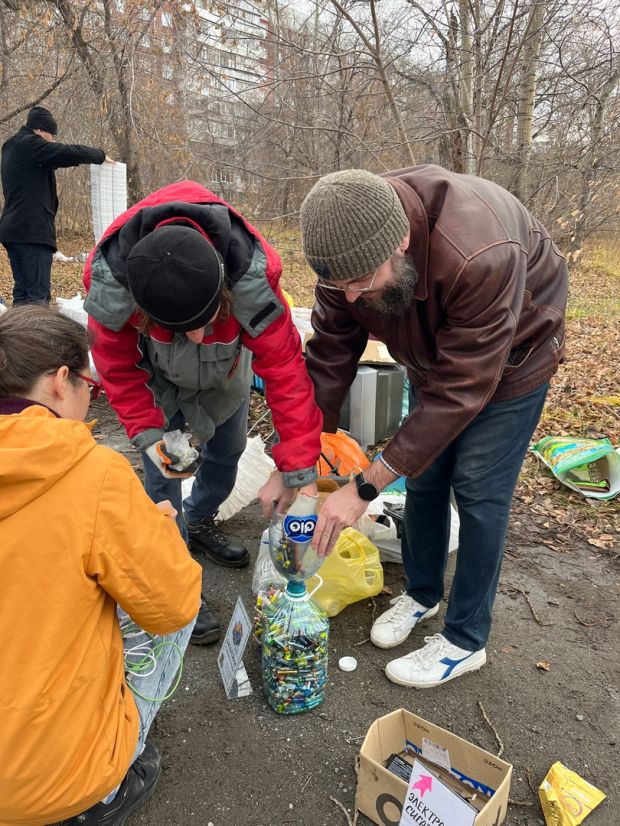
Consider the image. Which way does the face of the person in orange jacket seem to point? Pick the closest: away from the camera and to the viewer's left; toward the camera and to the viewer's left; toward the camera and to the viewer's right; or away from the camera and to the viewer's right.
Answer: away from the camera and to the viewer's right

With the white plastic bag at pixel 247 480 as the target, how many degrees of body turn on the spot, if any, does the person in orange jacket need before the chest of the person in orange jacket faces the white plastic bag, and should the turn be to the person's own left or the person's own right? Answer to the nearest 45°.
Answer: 0° — they already face it

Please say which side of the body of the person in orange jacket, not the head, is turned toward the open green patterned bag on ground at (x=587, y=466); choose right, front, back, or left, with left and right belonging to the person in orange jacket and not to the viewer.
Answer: front

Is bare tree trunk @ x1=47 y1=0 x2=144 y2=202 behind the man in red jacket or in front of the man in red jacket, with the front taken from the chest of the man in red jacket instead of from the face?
behind

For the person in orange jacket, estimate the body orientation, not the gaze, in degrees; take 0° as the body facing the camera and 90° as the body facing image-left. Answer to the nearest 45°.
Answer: approximately 225°

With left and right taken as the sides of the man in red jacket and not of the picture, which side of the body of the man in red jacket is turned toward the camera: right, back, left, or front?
front

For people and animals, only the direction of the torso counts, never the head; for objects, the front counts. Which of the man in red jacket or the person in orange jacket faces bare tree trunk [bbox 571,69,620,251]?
the person in orange jacket

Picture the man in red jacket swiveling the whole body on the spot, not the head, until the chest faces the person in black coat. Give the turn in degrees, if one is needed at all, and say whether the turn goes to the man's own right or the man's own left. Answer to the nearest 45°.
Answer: approximately 180°

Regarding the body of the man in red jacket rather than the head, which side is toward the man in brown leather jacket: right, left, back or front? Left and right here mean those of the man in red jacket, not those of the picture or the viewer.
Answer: left

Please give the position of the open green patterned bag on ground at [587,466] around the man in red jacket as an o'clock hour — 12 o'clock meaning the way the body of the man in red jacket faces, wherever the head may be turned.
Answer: The open green patterned bag on ground is roughly at 8 o'clock from the man in red jacket.

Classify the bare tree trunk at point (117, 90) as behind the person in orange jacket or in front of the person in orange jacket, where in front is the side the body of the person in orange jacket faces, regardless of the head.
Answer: in front

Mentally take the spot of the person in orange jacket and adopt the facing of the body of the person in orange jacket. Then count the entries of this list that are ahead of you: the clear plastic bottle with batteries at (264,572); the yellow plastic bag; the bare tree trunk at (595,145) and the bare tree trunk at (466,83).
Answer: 4

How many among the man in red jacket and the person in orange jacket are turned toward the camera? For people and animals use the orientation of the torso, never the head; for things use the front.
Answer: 1

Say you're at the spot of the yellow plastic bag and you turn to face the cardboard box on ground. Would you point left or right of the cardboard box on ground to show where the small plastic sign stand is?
right

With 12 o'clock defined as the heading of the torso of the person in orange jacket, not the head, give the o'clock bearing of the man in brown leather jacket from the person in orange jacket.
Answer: The man in brown leather jacket is roughly at 1 o'clock from the person in orange jacket.
